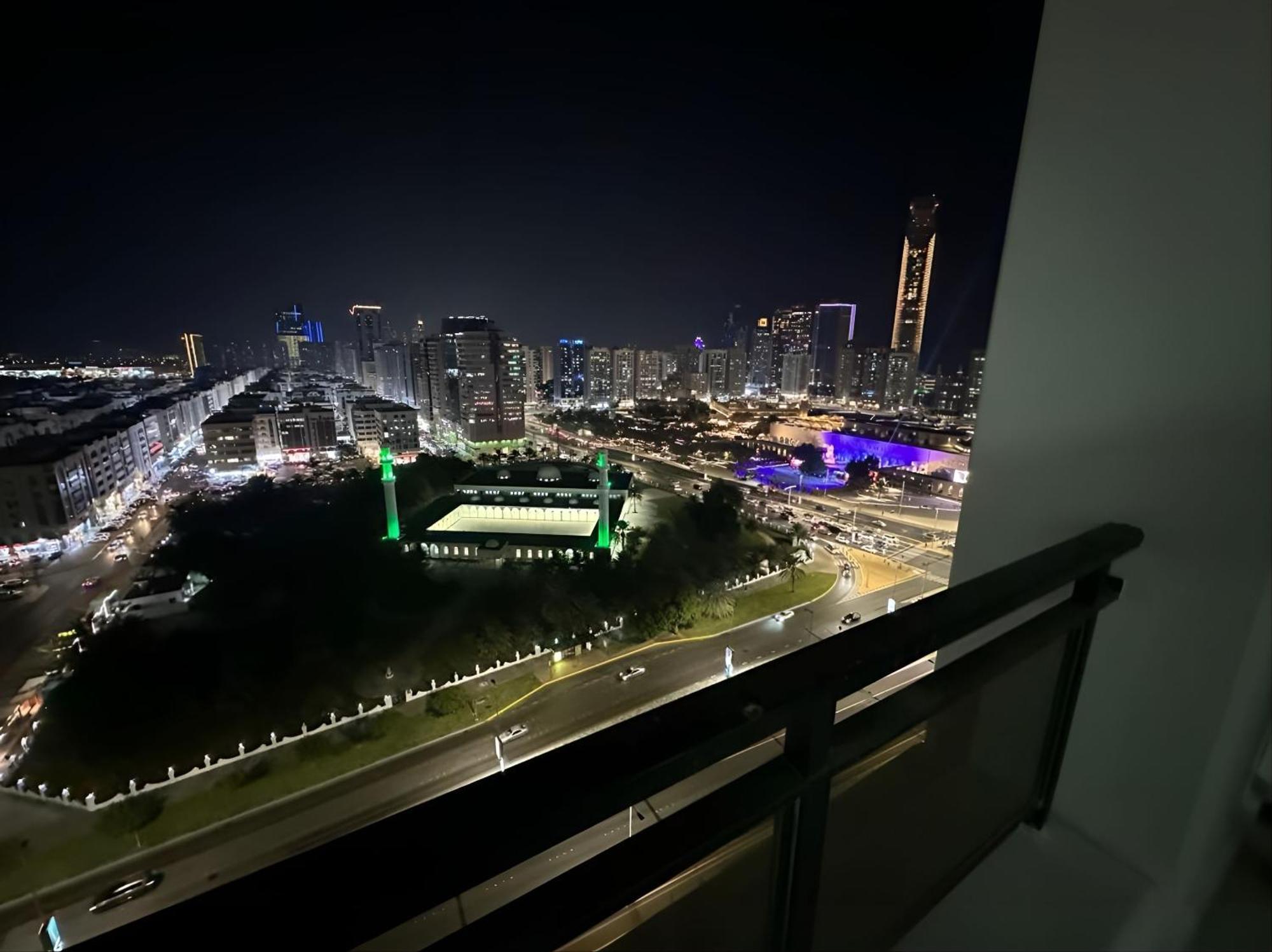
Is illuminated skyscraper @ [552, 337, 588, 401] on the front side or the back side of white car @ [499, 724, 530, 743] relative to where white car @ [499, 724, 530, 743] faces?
on the back side

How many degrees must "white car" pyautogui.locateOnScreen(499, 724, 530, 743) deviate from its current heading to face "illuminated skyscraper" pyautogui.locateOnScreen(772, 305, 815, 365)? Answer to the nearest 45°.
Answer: approximately 180°

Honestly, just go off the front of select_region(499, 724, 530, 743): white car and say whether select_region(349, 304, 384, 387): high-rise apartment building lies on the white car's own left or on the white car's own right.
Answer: on the white car's own right

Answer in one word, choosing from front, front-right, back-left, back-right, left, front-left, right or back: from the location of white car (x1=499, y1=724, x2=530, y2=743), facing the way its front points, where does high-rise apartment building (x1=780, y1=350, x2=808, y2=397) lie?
back

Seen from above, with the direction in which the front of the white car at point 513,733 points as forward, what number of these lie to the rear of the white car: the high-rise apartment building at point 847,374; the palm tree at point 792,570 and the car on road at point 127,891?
2

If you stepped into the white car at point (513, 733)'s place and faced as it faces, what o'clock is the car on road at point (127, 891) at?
The car on road is roughly at 1 o'clock from the white car.

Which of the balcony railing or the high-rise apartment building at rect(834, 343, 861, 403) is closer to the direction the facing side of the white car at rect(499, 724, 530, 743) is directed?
the balcony railing

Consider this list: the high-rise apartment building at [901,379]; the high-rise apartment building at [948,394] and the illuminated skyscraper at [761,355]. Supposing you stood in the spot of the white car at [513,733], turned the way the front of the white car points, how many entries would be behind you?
3

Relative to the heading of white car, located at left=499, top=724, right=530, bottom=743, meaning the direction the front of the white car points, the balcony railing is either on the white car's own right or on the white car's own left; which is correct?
on the white car's own left

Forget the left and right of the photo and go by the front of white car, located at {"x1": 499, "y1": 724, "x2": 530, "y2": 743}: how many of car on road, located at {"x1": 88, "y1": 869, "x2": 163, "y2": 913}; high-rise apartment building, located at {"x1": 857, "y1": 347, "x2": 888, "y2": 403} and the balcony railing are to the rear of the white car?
1
